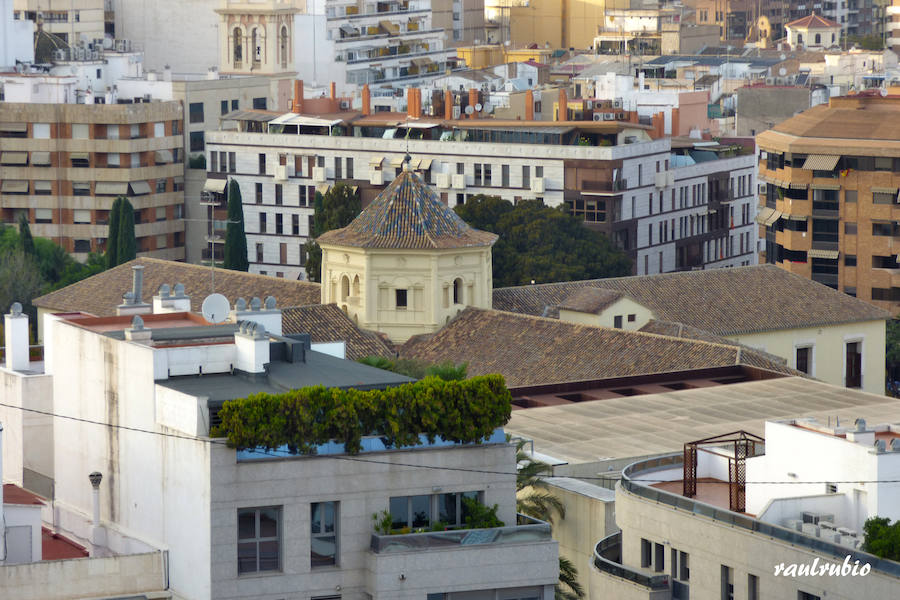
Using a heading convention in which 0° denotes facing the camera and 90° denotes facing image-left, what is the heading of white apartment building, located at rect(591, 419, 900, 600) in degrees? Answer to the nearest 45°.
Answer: approximately 45°

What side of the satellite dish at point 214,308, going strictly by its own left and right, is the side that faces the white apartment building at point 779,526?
left

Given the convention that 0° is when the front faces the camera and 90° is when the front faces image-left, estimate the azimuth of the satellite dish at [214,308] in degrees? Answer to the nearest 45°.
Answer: approximately 0°
